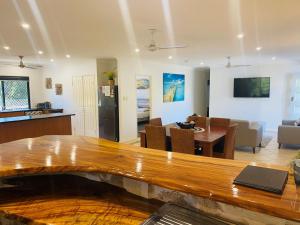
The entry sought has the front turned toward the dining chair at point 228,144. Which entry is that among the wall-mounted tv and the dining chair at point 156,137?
the wall-mounted tv

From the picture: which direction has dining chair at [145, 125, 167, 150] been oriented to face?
away from the camera

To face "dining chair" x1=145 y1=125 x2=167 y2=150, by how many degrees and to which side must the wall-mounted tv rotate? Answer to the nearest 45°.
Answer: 0° — it already faces it

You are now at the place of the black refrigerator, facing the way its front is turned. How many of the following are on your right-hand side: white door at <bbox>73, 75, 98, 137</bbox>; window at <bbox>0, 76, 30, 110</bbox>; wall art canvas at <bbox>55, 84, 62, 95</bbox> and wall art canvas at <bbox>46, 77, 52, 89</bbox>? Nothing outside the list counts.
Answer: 4

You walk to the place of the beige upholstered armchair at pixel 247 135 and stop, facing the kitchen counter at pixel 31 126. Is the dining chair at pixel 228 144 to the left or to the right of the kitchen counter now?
left

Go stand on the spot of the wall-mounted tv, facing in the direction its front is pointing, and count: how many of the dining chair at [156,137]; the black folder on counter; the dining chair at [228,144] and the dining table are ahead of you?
4

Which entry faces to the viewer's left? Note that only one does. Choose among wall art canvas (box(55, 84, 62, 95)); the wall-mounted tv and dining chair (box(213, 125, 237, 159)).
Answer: the dining chair

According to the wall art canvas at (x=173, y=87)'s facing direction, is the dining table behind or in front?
in front

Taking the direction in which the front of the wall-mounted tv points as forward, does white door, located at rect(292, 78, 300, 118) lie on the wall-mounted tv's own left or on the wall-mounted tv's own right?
on the wall-mounted tv's own left

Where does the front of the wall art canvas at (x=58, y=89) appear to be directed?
toward the camera

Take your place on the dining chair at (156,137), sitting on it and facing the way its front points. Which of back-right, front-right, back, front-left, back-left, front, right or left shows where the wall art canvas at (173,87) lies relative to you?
front

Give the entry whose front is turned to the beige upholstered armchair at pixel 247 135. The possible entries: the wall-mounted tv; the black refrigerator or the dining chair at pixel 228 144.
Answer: the wall-mounted tv

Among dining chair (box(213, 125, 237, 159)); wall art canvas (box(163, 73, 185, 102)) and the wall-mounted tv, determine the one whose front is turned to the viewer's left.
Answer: the dining chair

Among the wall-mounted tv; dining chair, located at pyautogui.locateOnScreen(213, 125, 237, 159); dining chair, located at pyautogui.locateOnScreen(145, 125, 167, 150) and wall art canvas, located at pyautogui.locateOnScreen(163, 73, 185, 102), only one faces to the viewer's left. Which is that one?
dining chair, located at pyautogui.locateOnScreen(213, 125, 237, 159)

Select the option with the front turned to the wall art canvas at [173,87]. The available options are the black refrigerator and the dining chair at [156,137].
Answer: the dining chair

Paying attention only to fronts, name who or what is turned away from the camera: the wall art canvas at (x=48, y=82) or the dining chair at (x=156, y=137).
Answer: the dining chair

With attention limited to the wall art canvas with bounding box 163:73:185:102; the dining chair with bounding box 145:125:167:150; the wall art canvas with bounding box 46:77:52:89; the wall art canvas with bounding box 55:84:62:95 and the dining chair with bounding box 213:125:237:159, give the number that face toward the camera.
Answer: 3

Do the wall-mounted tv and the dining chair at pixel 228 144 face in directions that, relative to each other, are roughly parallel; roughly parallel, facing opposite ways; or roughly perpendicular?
roughly perpendicular

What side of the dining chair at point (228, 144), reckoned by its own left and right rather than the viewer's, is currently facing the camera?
left

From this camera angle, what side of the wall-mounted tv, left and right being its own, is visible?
front

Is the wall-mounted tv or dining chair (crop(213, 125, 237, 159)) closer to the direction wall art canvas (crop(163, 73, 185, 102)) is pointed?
the dining chair

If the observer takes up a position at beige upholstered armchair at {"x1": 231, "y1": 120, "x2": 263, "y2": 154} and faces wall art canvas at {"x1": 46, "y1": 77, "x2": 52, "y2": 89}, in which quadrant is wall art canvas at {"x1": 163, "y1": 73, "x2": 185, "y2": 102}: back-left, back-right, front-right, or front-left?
front-right
